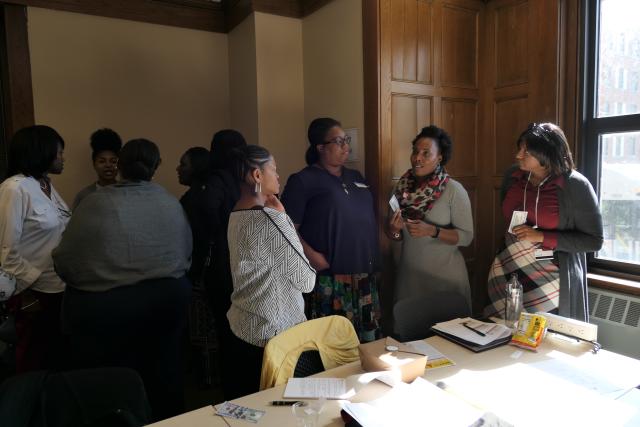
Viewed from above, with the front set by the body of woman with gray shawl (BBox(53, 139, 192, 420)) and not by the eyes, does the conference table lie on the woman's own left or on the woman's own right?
on the woman's own right

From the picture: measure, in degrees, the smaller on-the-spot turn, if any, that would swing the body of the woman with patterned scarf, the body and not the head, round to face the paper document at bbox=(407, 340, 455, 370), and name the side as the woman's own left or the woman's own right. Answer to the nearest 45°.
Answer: approximately 45° to the woman's own left

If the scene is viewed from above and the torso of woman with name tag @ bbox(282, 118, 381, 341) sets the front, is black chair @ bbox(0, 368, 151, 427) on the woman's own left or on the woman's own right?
on the woman's own right

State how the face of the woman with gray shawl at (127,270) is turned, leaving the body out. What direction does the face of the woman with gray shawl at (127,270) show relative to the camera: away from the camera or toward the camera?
away from the camera

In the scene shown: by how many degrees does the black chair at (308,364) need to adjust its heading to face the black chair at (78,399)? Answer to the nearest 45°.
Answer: approximately 90° to its right

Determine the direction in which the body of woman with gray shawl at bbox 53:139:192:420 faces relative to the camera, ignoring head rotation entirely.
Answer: away from the camera

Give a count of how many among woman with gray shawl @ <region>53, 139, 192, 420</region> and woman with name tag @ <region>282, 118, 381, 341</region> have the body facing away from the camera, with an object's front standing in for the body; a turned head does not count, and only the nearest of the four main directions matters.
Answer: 1

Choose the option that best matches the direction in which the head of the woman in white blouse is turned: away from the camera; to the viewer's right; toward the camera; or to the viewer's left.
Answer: to the viewer's right

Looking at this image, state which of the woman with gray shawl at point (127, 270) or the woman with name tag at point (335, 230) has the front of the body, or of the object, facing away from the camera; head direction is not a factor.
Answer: the woman with gray shawl

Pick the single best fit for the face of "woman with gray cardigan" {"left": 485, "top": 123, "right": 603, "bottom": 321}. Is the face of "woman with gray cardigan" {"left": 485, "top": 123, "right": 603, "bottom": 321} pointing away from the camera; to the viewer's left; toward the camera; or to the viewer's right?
to the viewer's left
